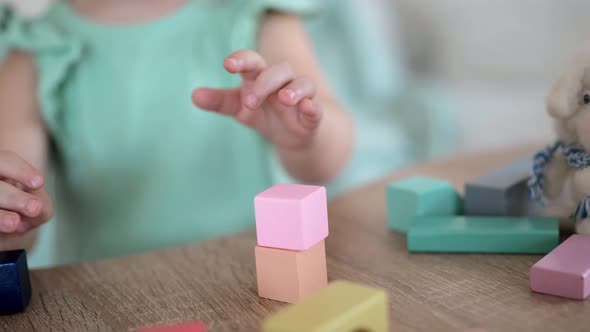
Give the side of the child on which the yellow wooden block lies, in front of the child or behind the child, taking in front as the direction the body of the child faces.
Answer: in front

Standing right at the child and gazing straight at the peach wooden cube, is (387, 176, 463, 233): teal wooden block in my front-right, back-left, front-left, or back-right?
front-left

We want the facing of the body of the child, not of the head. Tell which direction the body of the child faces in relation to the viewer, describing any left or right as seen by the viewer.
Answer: facing the viewer

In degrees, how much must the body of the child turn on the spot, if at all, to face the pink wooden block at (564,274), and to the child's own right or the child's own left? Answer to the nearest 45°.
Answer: approximately 45° to the child's own left

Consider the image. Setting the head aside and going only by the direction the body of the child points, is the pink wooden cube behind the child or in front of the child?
in front

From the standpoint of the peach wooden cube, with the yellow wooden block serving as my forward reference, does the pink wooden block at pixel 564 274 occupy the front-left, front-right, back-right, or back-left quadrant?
front-left

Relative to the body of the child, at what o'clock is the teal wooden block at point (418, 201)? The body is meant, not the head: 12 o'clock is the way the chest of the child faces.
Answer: The teal wooden block is roughly at 11 o'clock from the child.

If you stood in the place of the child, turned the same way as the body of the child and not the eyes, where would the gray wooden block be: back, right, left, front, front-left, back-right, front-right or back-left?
front-left

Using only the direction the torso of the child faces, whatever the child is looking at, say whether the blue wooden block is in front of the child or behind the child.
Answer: in front
